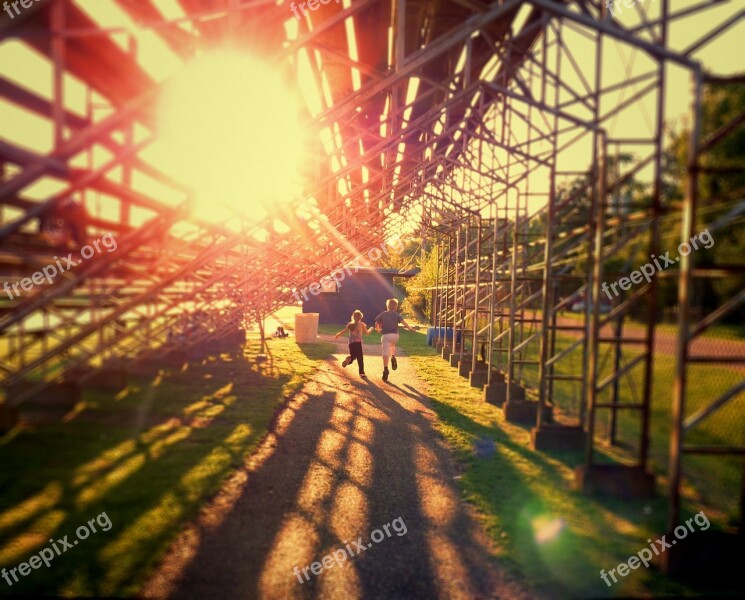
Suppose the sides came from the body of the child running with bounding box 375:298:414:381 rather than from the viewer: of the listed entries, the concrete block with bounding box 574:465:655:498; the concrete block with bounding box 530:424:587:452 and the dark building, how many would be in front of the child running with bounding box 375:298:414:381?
1

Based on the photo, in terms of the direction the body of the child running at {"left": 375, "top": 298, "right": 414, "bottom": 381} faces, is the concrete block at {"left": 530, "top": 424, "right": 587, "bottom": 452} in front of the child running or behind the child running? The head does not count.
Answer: behind

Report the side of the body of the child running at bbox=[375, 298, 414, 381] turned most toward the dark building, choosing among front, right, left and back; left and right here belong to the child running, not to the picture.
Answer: front

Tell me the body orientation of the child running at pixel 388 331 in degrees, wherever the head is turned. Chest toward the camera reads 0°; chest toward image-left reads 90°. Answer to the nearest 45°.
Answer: approximately 180°

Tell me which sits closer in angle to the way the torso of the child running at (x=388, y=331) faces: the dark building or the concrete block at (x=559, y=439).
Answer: the dark building

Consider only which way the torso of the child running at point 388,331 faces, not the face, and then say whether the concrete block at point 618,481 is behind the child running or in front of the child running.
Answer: behind

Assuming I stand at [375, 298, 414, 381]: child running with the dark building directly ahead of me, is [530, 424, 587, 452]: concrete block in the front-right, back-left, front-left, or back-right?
back-right
